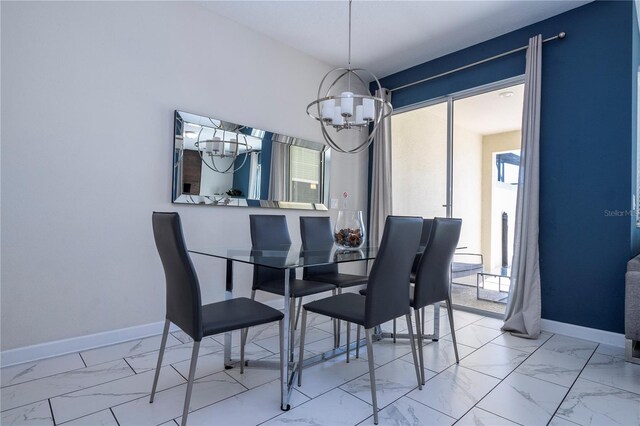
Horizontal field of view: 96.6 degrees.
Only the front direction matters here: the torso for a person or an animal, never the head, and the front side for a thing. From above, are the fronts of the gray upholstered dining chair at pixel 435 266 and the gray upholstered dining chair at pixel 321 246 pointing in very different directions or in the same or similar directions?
very different directions

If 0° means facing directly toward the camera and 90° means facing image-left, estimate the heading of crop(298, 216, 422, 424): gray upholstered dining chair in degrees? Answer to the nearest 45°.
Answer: approximately 135°

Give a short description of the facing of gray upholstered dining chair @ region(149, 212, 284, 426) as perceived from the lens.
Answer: facing away from the viewer and to the right of the viewer

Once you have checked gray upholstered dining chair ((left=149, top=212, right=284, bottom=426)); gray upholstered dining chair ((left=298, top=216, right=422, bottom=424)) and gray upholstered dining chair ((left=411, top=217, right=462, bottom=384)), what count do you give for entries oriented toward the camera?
0

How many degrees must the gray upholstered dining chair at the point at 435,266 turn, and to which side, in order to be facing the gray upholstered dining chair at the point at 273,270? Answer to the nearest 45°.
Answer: approximately 45° to its left

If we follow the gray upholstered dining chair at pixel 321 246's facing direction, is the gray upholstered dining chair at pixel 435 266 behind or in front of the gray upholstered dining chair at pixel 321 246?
in front

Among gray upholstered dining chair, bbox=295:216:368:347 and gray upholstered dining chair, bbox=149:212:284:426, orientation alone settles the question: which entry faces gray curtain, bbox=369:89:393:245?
gray upholstered dining chair, bbox=149:212:284:426

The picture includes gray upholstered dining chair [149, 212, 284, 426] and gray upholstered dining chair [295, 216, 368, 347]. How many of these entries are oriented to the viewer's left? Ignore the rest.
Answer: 0

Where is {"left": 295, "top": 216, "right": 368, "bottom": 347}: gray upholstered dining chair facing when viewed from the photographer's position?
facing the viewer and to the right of the viewer

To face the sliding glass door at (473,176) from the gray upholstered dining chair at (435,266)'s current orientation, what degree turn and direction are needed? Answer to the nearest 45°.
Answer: approximately 45° to its right

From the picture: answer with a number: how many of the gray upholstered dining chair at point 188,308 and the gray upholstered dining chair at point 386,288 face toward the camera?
0

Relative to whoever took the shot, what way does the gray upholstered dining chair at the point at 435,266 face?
facing away from the viewer and to the left of the viewer

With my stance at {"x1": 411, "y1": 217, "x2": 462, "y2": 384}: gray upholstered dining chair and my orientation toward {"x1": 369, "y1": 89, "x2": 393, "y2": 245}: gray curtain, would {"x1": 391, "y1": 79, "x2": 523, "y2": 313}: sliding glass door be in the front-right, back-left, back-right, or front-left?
front-right
